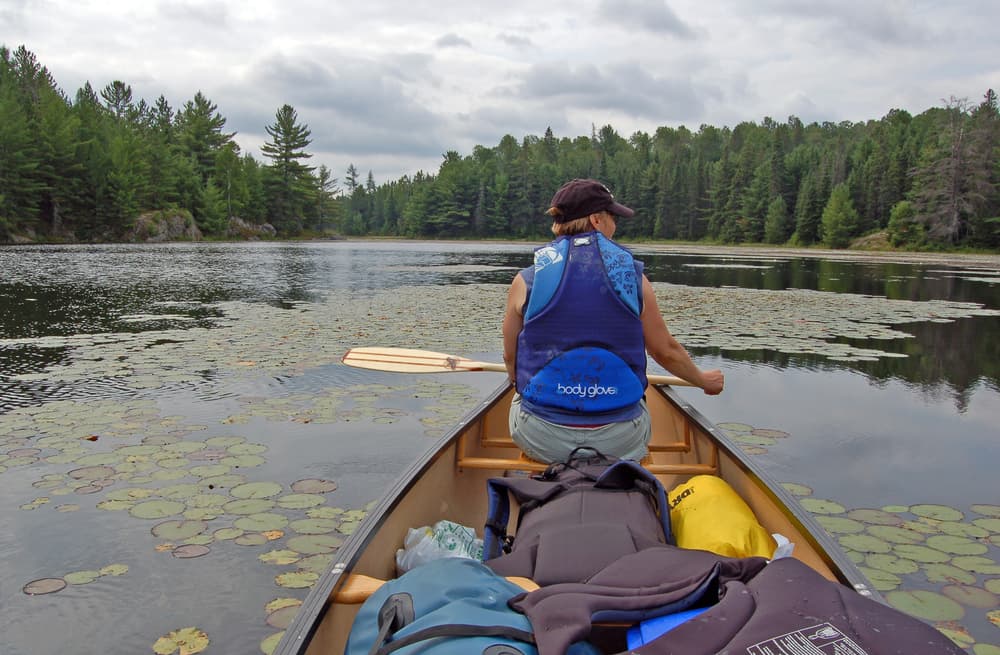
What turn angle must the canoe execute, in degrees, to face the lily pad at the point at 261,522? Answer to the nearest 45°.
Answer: approximately 45° to its left

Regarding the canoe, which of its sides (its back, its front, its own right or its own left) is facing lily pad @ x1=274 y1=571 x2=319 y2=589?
left

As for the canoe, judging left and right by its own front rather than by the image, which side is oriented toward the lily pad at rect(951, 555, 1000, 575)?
right

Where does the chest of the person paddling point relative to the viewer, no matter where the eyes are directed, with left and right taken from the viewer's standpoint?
facing away from the viewer

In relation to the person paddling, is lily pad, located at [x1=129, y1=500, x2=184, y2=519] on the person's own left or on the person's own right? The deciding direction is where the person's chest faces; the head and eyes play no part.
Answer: on the person's own left

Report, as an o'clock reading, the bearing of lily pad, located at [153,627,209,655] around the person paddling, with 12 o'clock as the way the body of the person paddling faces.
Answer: The lily pad is roughly at 8 o'clock from the person paddling.

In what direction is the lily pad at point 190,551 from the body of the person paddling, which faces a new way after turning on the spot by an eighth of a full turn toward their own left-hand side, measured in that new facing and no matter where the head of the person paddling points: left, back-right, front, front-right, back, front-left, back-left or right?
front-left

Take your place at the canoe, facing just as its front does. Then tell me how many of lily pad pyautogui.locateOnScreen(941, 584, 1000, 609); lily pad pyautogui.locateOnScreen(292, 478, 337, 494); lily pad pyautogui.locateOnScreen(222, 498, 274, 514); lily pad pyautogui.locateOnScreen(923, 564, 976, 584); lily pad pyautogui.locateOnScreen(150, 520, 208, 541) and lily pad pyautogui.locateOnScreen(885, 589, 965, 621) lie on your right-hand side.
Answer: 3

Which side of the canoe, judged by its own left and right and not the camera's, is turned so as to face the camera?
back

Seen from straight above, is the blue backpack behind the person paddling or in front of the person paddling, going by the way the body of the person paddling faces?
behind

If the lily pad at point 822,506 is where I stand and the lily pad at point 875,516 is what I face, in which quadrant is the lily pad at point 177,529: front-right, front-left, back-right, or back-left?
back-right

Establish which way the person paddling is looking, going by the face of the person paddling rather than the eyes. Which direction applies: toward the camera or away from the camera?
away from the camera

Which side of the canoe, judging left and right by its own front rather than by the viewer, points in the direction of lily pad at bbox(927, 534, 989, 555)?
right
